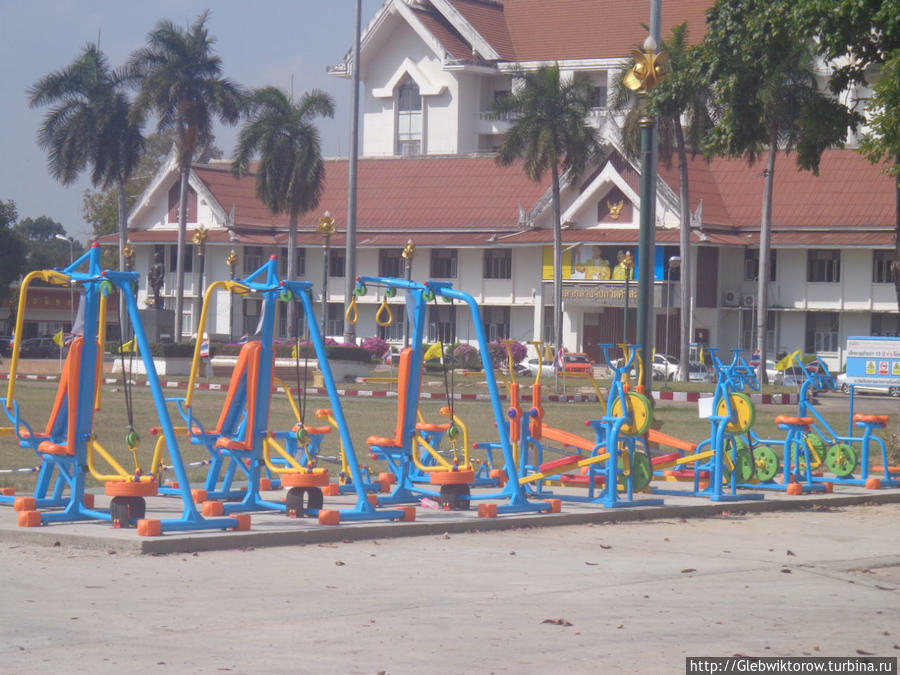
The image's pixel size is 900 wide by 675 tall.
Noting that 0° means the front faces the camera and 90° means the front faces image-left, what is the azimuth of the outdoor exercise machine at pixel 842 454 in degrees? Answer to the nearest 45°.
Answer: approximately 90°

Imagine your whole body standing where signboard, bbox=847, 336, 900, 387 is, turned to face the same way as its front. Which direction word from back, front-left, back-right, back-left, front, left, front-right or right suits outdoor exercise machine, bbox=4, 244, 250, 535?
front-right

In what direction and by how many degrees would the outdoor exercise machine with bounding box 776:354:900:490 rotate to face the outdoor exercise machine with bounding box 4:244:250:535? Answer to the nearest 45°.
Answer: approximately 45° to its left

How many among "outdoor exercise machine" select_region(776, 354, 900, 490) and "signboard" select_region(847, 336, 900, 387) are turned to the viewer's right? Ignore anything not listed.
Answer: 0
